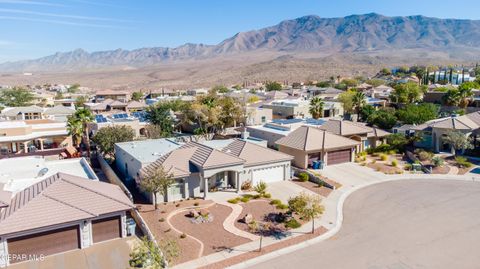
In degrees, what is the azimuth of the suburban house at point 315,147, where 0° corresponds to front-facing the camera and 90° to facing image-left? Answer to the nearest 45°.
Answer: approximately 315°

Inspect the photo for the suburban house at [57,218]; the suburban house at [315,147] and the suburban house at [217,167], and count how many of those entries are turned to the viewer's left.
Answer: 0

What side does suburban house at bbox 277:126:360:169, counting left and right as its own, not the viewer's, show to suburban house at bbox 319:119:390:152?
left

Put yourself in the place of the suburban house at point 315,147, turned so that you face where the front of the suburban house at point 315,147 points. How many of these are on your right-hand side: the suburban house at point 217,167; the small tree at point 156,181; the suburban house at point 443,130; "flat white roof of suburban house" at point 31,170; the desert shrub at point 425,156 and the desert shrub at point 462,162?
3

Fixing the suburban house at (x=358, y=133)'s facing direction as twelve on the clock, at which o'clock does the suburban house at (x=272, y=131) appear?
the suburban house at (x=272, y=131) is roughly at 4 o'clock from the suburban house at (x=358, y=133).

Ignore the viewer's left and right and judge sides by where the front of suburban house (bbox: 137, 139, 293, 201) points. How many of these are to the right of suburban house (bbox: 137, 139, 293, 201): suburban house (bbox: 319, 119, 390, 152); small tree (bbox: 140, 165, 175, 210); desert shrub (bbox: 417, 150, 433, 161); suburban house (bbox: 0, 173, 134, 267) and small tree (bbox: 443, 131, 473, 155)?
2

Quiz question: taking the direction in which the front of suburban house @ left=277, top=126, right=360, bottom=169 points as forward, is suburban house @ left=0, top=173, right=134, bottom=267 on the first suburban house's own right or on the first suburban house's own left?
on the first suburban house's own right

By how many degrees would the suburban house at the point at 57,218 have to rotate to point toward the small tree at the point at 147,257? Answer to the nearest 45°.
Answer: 0° — it already faces it

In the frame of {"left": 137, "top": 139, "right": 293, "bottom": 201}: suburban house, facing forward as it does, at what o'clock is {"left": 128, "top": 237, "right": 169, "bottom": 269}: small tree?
The small tree is roughly at 2 o'clock from the suburban house.

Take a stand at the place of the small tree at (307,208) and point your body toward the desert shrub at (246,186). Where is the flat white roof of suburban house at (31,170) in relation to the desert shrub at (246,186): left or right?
left

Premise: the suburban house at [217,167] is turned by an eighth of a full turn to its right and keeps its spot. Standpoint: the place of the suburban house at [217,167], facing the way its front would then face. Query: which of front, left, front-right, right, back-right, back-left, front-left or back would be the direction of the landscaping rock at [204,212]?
front

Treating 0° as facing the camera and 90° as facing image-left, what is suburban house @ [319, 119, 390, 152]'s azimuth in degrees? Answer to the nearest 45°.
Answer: approximately 315°

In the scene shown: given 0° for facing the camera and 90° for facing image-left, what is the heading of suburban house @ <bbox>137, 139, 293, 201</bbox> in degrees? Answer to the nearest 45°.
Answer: approximately 315°
